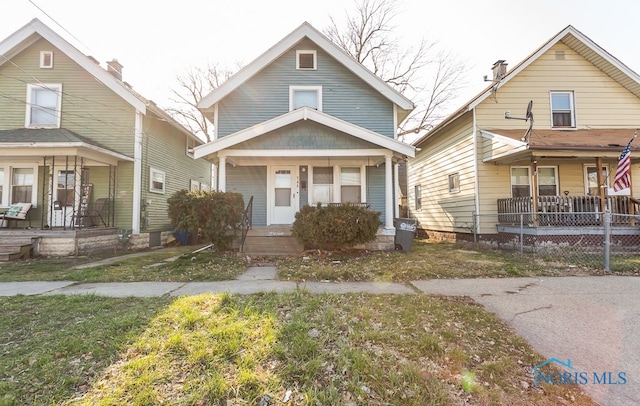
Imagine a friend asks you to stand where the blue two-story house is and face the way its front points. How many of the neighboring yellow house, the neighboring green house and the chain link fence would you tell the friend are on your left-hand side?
2

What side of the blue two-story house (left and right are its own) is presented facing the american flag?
left

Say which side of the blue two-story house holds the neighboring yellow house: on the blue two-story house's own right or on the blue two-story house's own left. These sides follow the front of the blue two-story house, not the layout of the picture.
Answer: on the blue two-story house's own left

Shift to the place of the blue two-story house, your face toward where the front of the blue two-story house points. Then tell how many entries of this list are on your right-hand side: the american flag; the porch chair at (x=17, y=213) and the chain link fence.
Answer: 1

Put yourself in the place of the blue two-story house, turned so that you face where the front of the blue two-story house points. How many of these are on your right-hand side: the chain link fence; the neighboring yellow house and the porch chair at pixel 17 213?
1

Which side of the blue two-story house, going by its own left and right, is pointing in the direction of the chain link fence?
left

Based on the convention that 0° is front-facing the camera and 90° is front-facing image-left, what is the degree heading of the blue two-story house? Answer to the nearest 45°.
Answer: approximately 0°

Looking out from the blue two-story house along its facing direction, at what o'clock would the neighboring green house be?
The neighboring green house is roughly at 3 o'clock from the blue two-story house.

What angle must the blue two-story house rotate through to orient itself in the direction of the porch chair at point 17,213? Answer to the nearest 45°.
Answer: approximately 90° to its right
